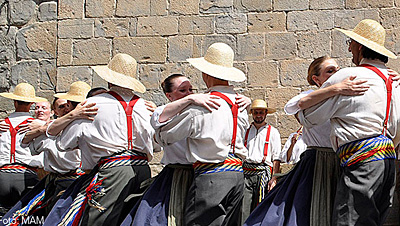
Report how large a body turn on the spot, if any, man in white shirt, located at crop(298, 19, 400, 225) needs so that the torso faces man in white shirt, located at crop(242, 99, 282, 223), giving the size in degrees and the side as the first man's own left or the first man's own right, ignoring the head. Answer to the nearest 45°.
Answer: approximately 45° to the first man's own right

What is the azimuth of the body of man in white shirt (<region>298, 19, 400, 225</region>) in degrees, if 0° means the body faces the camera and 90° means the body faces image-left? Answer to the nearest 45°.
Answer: approximately 135°

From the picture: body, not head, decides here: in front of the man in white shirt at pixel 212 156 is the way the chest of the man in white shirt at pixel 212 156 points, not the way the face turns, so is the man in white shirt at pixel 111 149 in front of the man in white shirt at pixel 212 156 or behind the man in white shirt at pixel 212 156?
in front

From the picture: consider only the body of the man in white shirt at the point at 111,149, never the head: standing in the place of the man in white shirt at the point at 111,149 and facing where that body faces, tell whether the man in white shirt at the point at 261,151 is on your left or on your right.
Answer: on your right

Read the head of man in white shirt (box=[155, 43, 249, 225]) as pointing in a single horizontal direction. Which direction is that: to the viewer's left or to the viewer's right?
to the viewer's left

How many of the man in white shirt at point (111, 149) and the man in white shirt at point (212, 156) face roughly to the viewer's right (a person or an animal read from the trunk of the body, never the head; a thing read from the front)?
0
